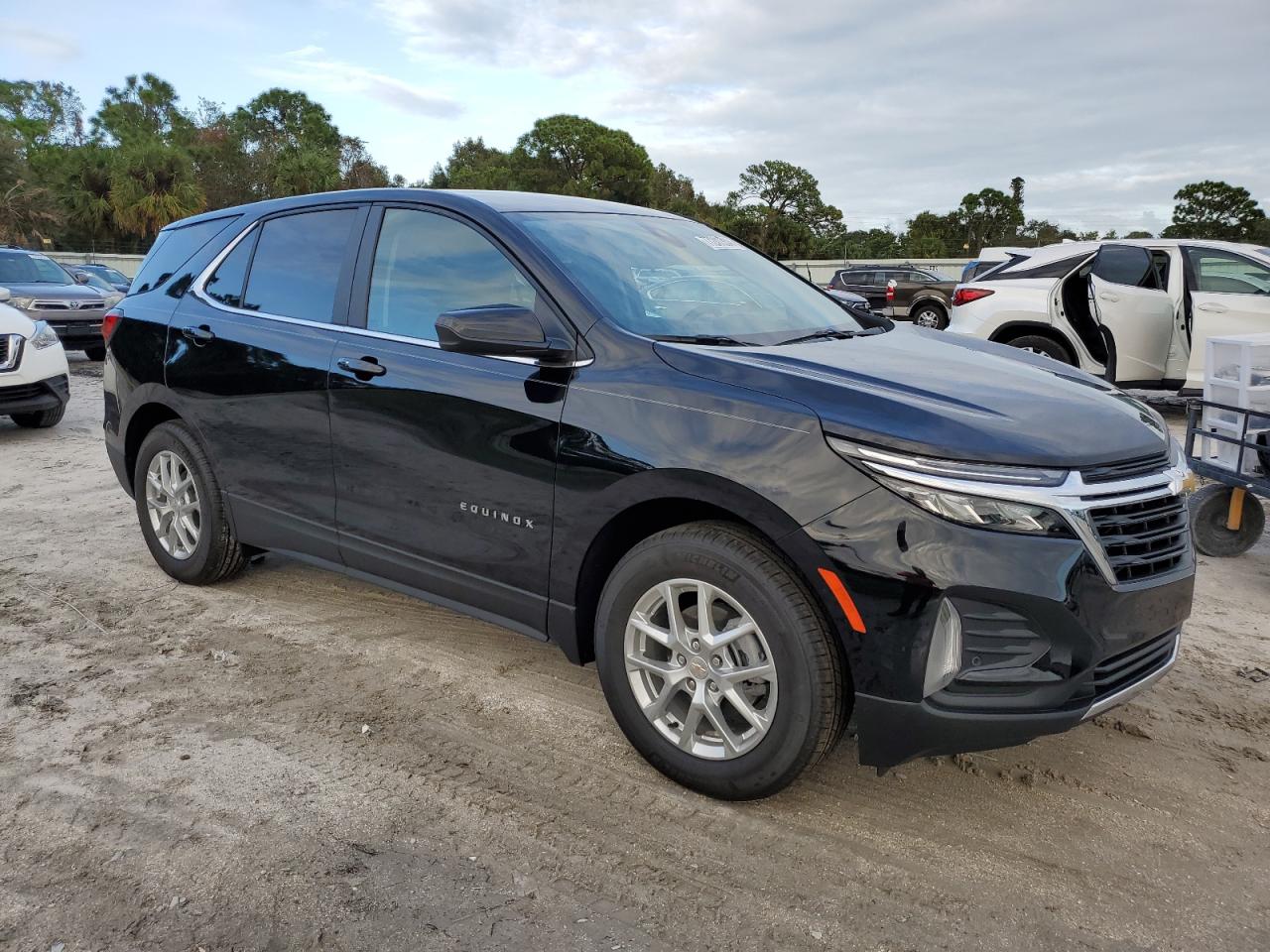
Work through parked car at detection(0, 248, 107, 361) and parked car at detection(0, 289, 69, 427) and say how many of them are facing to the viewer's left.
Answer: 0

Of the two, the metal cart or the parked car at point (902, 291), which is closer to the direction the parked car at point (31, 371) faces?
the metal cart

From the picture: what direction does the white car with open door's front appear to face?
to the viewer's right

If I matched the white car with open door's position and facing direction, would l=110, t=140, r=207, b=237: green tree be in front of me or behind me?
behind

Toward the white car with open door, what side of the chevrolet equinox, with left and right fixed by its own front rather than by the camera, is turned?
left

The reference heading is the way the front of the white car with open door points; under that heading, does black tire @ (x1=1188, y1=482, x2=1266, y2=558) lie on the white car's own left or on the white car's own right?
on the white car's own right

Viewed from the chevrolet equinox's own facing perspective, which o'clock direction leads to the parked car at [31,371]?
The parked car is roughly at 6 o'clock from the chevrolet equinox.
